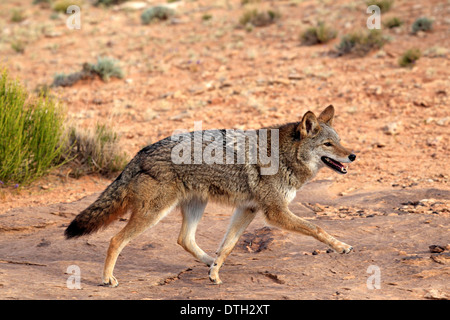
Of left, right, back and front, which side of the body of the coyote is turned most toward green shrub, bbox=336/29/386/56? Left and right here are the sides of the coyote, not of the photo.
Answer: left

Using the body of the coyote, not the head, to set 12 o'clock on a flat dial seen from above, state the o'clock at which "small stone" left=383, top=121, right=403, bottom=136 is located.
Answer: The small stone is roughly at 10 o'clock from the coyote.

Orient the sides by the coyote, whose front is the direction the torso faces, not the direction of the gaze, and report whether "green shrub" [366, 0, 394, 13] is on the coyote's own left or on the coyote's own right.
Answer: on the coyote's own left

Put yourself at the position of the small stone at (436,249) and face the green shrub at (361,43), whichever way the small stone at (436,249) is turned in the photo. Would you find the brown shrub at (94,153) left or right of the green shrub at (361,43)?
left

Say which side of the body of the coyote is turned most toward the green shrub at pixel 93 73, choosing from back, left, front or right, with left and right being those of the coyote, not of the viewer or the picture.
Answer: left

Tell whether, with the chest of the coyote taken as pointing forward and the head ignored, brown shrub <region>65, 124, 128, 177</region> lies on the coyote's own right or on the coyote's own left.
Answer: on the coyote's own left

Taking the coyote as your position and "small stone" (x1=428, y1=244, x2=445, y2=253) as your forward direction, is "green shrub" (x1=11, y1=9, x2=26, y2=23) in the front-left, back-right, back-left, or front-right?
back-left

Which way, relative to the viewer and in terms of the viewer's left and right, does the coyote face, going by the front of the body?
facing to the right of the viewer
